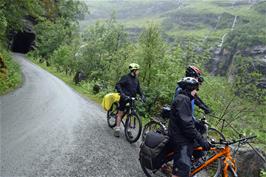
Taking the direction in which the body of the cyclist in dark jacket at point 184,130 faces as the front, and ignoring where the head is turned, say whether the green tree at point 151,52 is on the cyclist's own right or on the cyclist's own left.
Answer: on the cyclist's own left

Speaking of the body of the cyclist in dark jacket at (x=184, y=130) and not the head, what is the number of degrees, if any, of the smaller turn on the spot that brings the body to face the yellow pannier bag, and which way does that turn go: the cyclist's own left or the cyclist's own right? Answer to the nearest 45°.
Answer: approximately 135° to the cyclist's own left

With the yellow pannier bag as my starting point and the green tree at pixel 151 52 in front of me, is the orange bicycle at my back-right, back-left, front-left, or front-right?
back-right

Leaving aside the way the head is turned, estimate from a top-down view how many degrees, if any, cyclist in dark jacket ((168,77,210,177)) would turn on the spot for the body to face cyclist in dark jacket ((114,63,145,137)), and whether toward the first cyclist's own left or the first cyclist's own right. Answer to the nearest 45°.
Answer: approximately 135° to the first cyclist's own left

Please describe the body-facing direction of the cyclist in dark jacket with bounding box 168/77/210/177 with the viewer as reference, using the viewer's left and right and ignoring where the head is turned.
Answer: facing to the right of the viewer

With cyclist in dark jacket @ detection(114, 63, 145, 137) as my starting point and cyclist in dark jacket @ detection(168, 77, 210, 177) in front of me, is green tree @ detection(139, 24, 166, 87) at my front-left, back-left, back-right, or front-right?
back-left
